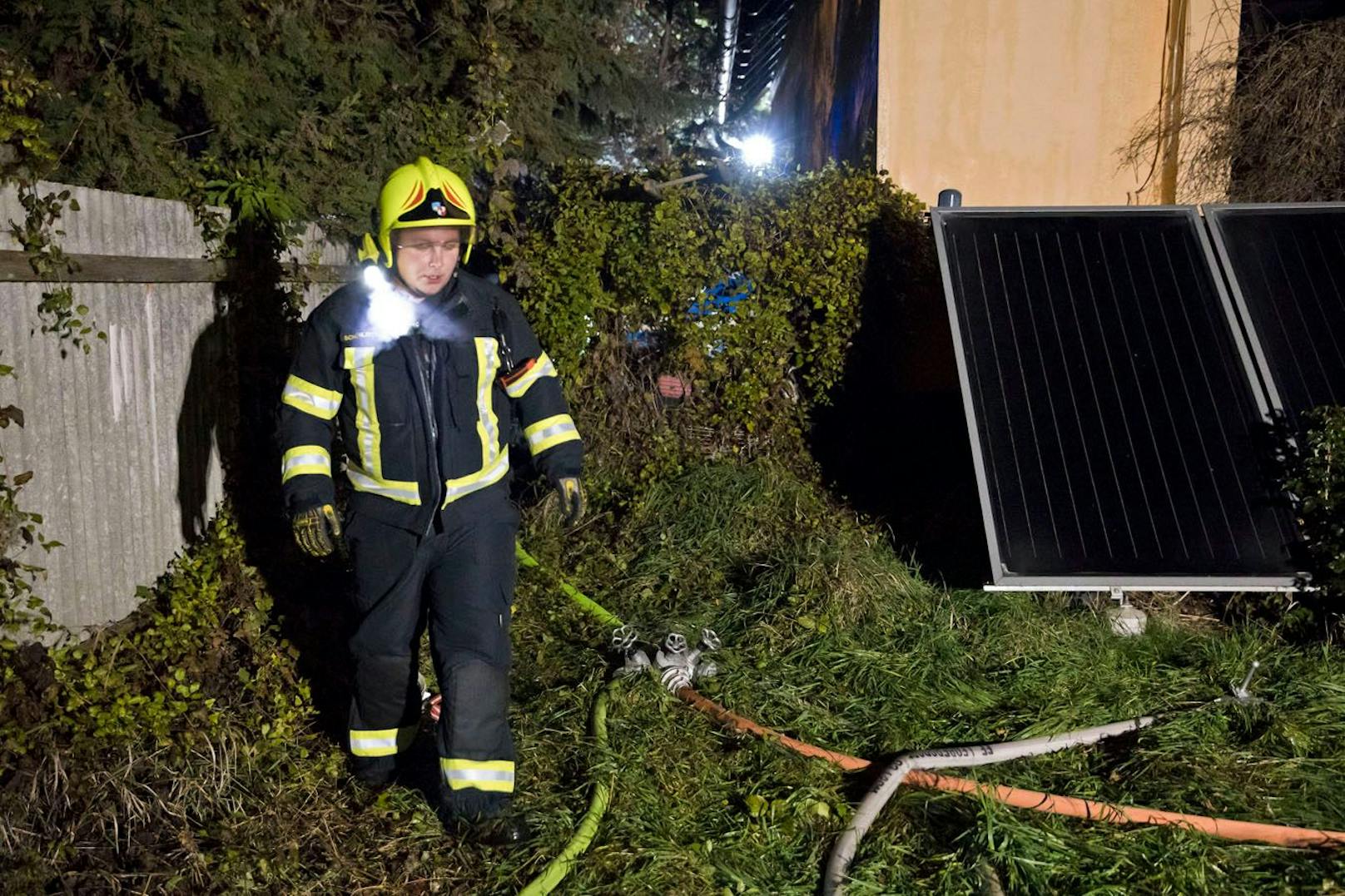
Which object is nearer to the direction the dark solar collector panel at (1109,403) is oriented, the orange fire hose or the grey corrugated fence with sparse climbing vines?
the orange fire hose

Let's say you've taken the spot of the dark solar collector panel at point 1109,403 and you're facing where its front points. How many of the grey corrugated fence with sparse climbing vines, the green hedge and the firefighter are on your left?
0

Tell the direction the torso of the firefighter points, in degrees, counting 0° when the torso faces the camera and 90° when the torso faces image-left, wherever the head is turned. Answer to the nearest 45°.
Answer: approximately 0°

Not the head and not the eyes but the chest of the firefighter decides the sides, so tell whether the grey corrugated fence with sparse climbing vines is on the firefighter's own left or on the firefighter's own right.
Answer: on the firefighter's own right

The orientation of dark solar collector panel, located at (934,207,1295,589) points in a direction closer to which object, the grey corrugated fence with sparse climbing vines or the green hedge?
the grey corrugated fence with sparse climbing vines

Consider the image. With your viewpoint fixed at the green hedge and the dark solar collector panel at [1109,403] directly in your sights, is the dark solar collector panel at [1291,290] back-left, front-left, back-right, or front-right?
front-left

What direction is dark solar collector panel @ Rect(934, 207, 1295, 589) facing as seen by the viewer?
toward the camera

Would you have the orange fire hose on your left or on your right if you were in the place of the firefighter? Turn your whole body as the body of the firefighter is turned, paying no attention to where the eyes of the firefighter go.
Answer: on your left

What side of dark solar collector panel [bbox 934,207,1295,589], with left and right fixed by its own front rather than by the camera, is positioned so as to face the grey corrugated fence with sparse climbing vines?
right

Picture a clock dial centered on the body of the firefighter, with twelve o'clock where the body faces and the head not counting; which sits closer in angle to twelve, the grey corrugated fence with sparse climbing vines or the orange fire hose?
the orange fire hose

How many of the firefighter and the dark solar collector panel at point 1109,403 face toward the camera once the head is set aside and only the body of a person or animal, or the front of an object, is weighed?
2

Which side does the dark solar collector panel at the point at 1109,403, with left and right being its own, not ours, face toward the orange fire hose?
front

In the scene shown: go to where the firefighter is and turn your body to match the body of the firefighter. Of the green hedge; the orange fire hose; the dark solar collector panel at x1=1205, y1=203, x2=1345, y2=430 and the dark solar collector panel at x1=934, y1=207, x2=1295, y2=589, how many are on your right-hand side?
0

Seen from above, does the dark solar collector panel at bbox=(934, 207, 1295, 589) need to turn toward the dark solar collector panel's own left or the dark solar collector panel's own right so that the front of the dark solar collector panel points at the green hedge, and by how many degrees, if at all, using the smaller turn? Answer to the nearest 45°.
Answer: approximately 135° to the dark solar collector panel's own right

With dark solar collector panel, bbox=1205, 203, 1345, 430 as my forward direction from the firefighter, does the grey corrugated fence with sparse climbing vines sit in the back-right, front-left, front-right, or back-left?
back-left

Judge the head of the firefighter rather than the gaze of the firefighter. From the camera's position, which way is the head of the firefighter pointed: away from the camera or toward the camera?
toward the camera

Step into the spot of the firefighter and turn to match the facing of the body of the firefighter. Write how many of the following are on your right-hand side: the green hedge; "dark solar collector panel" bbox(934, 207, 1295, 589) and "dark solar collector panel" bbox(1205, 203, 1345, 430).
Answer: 0

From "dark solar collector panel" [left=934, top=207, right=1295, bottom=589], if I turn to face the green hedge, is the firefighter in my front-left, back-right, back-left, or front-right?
front-left

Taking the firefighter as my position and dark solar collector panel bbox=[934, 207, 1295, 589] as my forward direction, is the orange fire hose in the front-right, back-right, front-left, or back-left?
front-right
